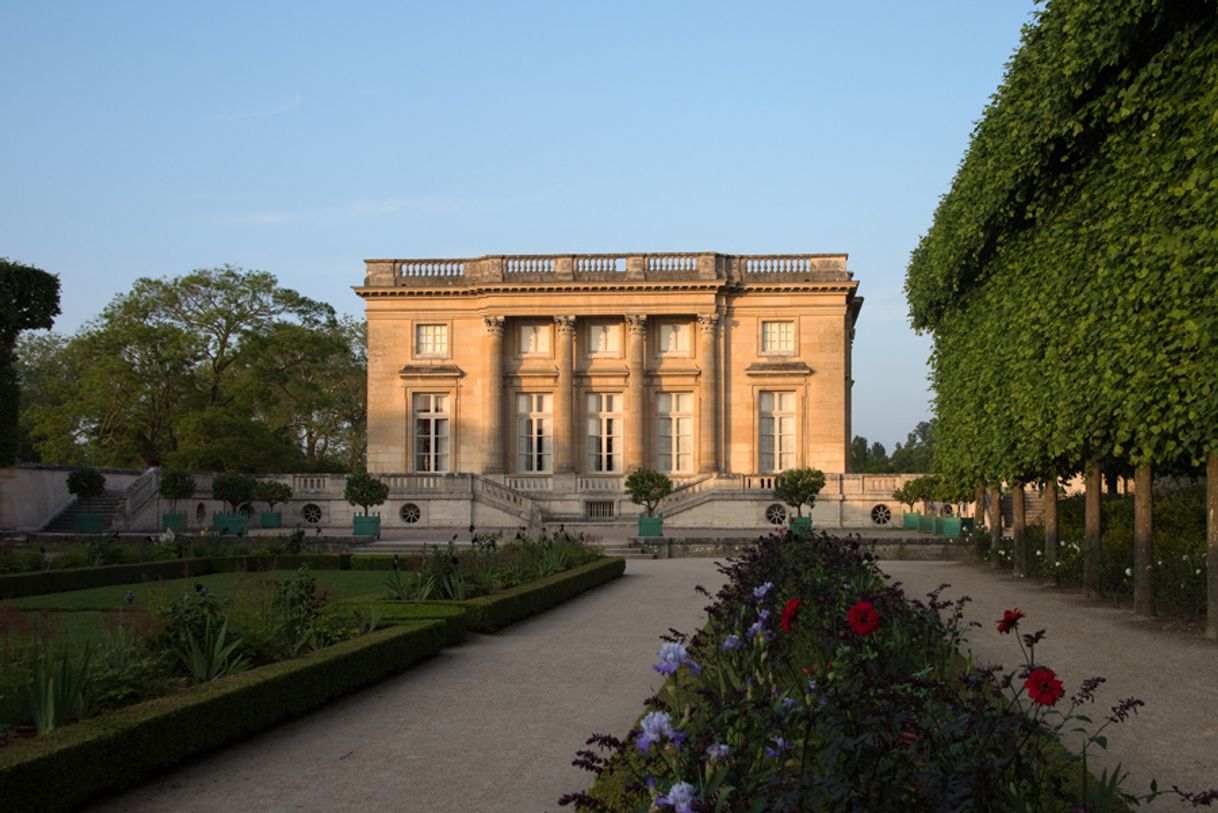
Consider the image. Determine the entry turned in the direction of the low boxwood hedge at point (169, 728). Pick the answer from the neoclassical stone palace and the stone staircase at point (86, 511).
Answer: the neoclassical stone palace

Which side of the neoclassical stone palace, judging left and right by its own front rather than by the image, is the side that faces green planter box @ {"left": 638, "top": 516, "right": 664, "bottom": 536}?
front

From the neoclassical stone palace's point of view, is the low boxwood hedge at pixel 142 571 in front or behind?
in front

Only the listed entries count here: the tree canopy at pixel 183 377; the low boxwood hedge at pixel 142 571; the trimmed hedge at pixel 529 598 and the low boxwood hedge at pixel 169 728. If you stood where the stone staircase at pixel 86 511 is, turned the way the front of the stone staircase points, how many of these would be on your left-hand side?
3

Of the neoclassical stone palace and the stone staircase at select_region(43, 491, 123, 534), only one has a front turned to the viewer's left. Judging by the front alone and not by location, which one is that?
the stone staircase

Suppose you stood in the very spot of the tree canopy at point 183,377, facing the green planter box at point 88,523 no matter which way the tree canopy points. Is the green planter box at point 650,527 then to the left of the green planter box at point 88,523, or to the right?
left

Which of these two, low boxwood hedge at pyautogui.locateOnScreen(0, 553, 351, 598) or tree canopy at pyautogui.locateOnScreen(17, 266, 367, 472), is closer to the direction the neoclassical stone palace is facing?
the low boxwood hedge

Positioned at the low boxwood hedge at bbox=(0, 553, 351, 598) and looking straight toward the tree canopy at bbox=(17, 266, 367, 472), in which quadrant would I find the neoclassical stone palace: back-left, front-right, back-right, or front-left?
front-right

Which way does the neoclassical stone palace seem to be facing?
toward the camera

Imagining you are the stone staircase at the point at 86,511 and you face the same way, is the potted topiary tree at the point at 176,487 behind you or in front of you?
behind

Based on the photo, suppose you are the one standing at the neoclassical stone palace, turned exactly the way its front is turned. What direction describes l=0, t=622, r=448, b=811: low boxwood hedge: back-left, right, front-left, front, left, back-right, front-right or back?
front
